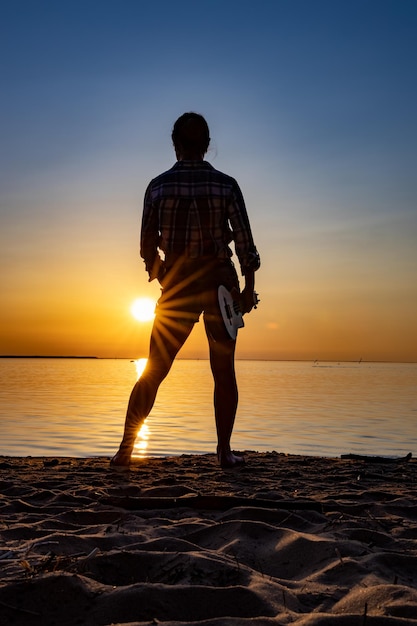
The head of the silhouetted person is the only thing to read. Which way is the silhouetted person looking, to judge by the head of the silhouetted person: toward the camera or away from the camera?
away from the camera

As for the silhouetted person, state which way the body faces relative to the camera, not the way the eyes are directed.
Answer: away from the camera
